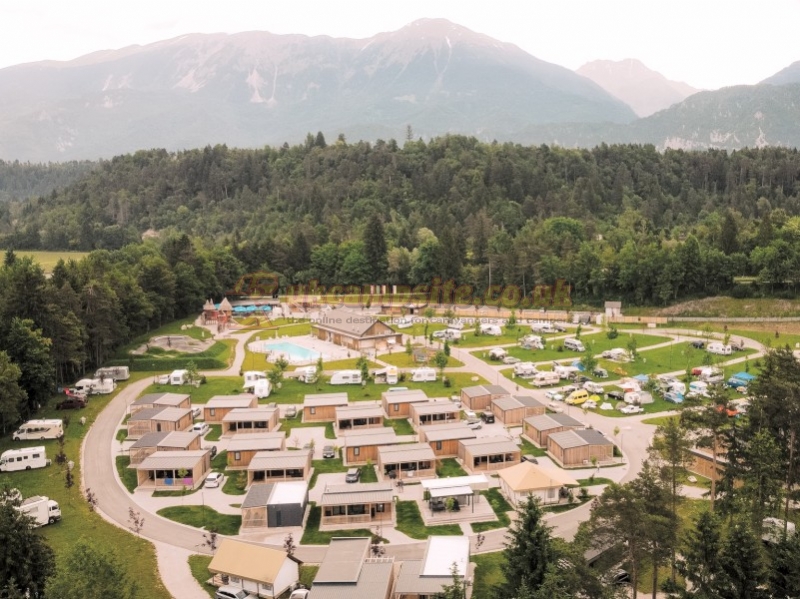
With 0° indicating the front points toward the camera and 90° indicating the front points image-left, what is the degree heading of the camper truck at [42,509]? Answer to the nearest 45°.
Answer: approximately 270°

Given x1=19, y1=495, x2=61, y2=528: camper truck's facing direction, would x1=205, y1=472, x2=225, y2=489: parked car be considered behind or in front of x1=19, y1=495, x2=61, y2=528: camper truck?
in front

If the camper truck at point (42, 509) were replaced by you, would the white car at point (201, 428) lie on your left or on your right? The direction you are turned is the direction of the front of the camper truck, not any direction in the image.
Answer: on your left

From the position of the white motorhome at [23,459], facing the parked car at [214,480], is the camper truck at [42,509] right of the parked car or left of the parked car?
right

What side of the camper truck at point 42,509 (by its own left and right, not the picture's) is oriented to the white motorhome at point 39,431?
left

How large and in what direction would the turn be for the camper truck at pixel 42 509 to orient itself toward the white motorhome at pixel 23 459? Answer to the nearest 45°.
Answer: approximately 90° to its left

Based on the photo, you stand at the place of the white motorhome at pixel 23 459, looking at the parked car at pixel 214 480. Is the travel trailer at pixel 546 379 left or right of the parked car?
left
